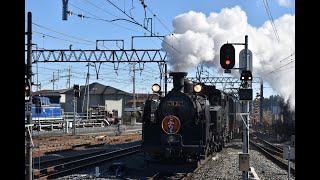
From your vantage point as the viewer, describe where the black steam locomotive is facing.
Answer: facing the viewer and to the left of the viewer

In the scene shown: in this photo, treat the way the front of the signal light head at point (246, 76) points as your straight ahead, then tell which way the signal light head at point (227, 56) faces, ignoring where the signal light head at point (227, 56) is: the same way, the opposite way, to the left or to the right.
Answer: the same way

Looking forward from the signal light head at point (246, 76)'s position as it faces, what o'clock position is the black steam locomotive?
The black steam locomotive is roughly at 5 o'clock from the signal light head.

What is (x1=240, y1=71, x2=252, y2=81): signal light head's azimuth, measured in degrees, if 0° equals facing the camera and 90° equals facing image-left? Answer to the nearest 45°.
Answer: approximately 0°

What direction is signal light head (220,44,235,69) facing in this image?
toward the camera

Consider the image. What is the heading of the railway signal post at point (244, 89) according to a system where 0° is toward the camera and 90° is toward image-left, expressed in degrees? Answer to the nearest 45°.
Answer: approximately 0°

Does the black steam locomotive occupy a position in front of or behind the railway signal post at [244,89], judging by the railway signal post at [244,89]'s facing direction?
behind

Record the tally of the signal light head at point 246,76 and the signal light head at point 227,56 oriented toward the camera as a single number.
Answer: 2

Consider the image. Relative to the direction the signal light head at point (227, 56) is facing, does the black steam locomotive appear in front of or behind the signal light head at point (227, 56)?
behind
